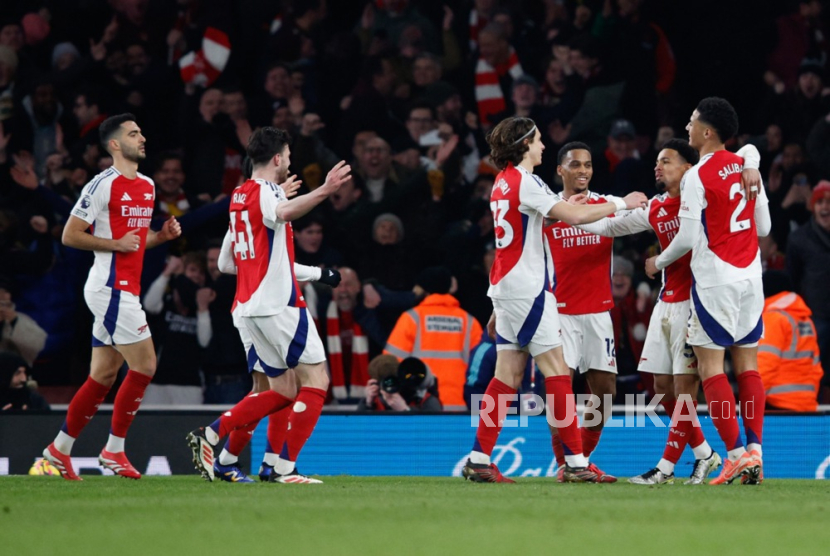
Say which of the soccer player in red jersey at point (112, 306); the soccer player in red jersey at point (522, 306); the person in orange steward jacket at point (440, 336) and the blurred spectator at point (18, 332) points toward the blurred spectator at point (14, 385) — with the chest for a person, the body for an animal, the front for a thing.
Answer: the blurred spectator at point (18, 332)

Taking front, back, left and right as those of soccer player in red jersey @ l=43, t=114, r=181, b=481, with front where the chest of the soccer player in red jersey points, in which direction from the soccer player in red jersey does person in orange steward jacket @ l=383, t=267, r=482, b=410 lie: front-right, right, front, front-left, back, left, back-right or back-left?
left

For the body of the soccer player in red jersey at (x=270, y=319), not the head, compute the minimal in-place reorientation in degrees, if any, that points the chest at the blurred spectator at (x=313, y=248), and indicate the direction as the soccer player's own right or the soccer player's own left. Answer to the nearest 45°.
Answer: approximately 45° to the soccer player's own left

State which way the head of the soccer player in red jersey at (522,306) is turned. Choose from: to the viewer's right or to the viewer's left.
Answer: to the viewer's right

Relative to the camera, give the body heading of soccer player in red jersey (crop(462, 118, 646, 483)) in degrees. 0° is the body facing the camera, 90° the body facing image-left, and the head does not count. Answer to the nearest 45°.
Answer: approximately 270°

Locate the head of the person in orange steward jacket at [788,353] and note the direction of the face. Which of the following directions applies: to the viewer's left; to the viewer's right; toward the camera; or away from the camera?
away from the camera

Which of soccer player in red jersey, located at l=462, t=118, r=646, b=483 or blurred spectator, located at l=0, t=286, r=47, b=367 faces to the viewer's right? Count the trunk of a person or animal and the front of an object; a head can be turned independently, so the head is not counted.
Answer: the soccer player in red jersey

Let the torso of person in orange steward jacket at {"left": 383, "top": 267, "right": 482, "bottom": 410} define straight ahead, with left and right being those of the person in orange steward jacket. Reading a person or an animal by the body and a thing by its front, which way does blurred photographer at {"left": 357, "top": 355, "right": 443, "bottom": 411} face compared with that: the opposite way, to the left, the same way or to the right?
the opposite way

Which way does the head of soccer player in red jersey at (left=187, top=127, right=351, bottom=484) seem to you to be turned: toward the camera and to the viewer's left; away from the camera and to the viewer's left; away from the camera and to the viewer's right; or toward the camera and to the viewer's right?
away from the camera and to the viewer's right

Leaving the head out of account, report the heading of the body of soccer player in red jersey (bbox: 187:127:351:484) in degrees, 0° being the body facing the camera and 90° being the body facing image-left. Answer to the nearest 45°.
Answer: approximately 225°
